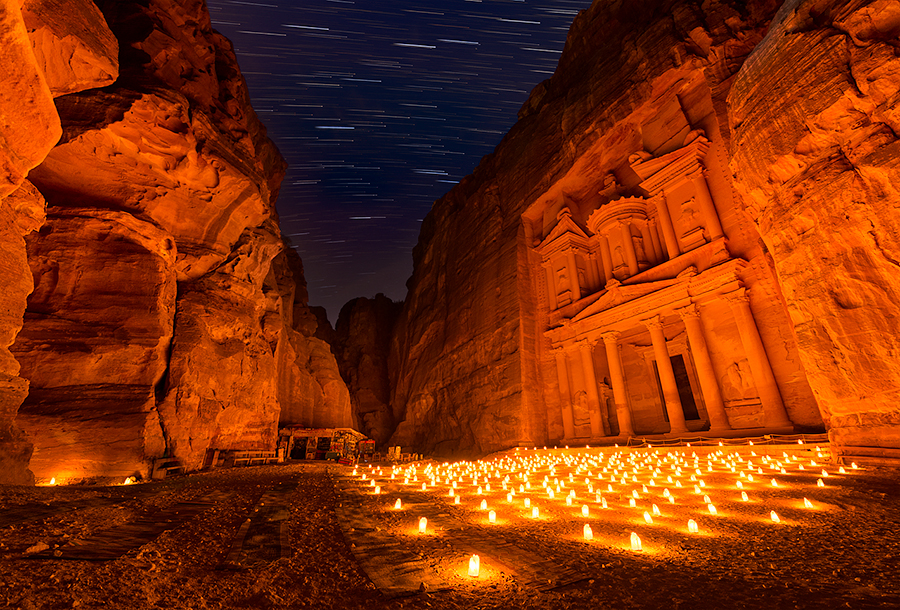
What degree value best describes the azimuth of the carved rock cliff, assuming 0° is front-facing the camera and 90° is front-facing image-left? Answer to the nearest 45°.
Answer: approximately 45°

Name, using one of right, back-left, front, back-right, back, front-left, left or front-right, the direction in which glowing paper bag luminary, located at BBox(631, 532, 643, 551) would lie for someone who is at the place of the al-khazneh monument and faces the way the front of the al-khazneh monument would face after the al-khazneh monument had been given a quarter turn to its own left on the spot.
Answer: front-right

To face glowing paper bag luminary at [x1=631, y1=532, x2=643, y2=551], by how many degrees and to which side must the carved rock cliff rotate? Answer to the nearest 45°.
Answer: approximately 45° to its left

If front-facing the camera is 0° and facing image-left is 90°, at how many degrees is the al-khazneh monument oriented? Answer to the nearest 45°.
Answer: approximately 45°
